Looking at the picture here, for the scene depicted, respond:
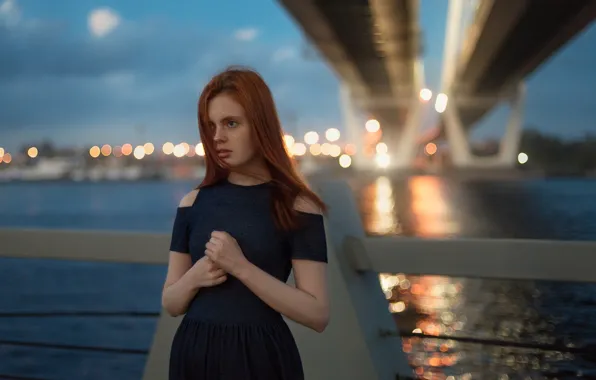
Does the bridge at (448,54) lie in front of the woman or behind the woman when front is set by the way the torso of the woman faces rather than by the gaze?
behind

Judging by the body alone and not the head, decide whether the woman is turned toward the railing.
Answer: no

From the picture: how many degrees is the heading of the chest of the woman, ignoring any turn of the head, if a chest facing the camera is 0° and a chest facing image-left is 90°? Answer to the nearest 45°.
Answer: approximately 0°

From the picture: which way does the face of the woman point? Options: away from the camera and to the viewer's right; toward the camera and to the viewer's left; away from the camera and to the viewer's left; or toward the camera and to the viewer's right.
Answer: toward the camera and to the viewer's left
